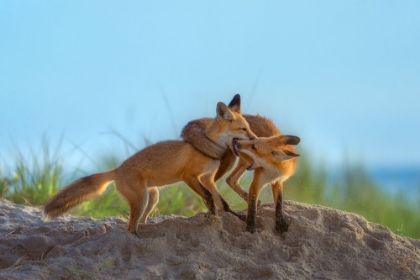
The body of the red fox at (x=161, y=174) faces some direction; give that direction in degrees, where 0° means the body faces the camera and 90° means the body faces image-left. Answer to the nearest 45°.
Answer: approximately 270°

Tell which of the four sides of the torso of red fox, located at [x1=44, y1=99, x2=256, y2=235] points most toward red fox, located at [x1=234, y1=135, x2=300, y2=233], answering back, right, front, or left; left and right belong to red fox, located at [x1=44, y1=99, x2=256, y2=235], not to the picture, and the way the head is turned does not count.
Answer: front
